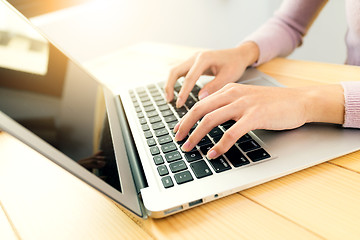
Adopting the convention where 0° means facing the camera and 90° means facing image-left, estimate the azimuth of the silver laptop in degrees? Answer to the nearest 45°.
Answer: approximately 270°
